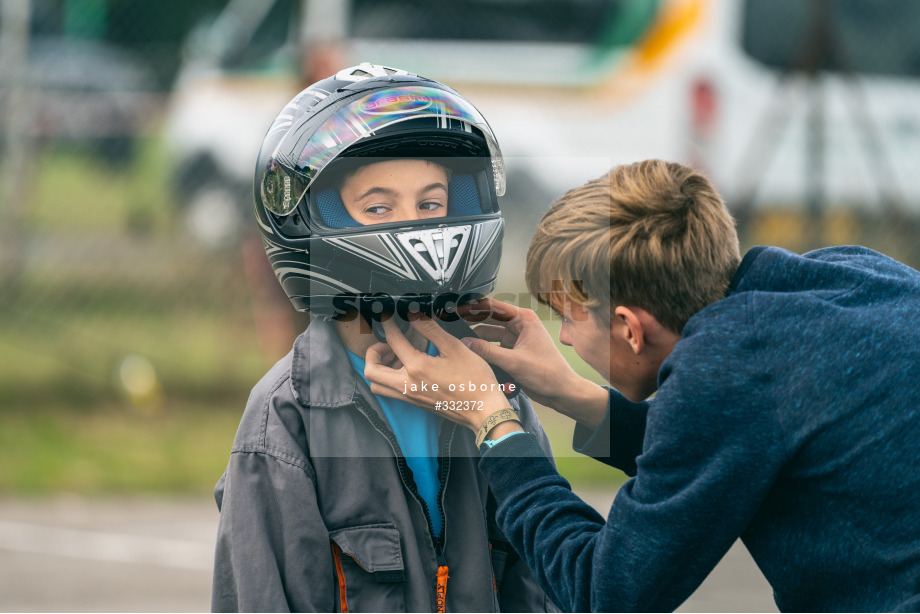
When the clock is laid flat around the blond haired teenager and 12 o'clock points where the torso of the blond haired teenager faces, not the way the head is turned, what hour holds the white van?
The white van is roughly at 3 o'clock from the blond haired teenager.

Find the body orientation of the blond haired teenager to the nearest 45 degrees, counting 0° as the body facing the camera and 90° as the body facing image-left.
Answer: approximately 90°

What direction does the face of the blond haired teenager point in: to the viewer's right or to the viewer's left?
to the viewer's left
